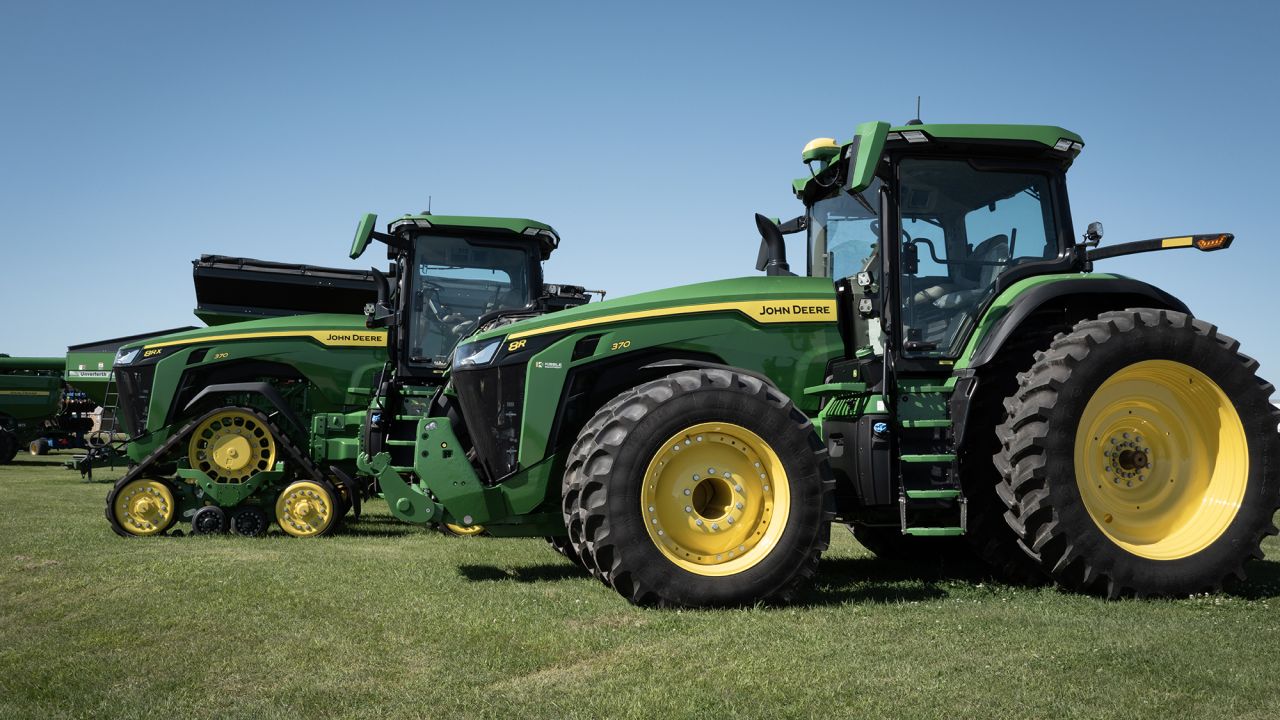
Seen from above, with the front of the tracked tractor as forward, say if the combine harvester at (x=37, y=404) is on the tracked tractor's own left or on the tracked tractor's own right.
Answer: on the tracked tractor's own right

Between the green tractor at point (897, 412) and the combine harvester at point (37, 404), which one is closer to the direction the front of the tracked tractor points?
the combine harvester

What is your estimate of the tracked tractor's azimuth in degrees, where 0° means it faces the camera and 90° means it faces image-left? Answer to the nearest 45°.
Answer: approximately 90°

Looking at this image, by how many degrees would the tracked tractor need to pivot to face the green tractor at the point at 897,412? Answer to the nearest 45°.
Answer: approximately 135° to its left
